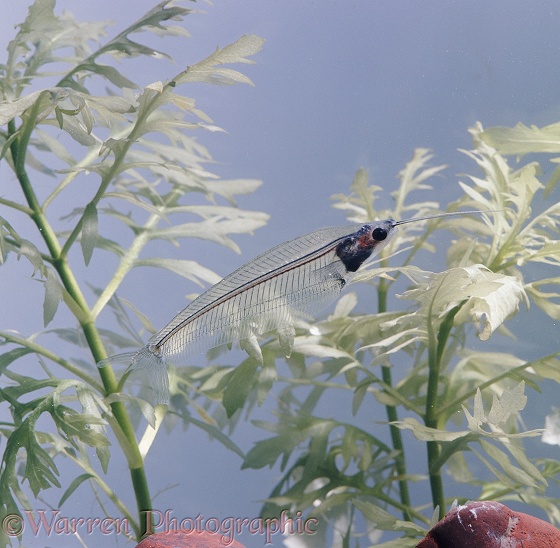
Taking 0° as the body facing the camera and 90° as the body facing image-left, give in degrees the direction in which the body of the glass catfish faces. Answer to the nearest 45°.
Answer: approximately 270°
